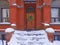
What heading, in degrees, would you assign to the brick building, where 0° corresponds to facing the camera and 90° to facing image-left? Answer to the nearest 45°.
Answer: approximately 0°
